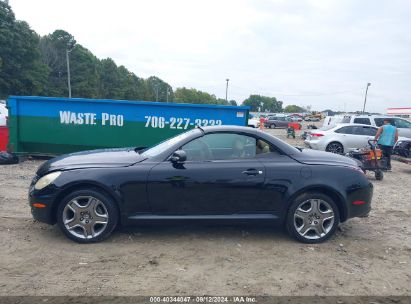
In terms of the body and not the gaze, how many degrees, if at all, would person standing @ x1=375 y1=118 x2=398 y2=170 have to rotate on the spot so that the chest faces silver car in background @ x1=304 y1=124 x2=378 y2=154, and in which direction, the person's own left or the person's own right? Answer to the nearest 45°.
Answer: approximately 45° to the person's own left

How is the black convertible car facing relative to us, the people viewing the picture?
facing to the left of the viewer

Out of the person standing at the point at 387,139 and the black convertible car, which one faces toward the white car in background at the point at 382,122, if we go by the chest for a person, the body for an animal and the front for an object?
the person standing

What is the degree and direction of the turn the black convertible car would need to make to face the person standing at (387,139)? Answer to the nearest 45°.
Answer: approximately 135° to its right

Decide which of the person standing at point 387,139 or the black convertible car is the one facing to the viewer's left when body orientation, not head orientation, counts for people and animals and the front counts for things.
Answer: the black convertible car

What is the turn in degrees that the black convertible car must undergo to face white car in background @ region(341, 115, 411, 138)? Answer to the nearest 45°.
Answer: approximately 135° to its right

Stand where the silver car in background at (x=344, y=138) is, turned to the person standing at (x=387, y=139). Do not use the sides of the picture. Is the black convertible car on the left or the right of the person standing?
right

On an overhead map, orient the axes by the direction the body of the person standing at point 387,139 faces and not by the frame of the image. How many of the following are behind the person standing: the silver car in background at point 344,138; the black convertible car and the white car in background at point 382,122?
1

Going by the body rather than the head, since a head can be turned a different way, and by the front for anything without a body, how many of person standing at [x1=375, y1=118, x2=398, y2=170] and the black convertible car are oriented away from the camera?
1

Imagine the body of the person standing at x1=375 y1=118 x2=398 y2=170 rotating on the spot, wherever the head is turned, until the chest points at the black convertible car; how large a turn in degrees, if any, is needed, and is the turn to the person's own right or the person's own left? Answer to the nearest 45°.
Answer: approximately 180°

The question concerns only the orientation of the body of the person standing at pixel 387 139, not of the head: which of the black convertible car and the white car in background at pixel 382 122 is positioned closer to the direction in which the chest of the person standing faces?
the white car in background

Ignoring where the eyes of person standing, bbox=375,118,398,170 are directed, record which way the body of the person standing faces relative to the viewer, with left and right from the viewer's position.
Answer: facing away from the viewer
